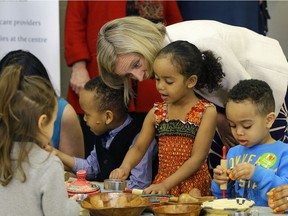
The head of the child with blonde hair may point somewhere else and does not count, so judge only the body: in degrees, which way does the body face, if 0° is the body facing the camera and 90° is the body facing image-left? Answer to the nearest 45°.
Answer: approximately 225°

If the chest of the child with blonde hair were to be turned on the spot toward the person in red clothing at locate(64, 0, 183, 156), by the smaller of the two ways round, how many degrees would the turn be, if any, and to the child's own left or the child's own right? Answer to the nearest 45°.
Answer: approximately 45° to the child's own left

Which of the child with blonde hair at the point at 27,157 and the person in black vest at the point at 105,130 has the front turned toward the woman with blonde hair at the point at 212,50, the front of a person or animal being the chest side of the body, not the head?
the child with blonde hair

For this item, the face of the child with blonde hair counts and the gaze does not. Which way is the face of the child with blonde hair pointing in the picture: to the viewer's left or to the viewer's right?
to the viewer's right

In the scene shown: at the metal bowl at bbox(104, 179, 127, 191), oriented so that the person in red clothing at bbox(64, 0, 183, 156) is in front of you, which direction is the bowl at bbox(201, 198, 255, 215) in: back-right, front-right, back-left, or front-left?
back-right

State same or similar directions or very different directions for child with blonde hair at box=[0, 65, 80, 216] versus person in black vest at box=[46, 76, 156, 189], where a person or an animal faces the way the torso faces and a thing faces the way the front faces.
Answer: very different directions
